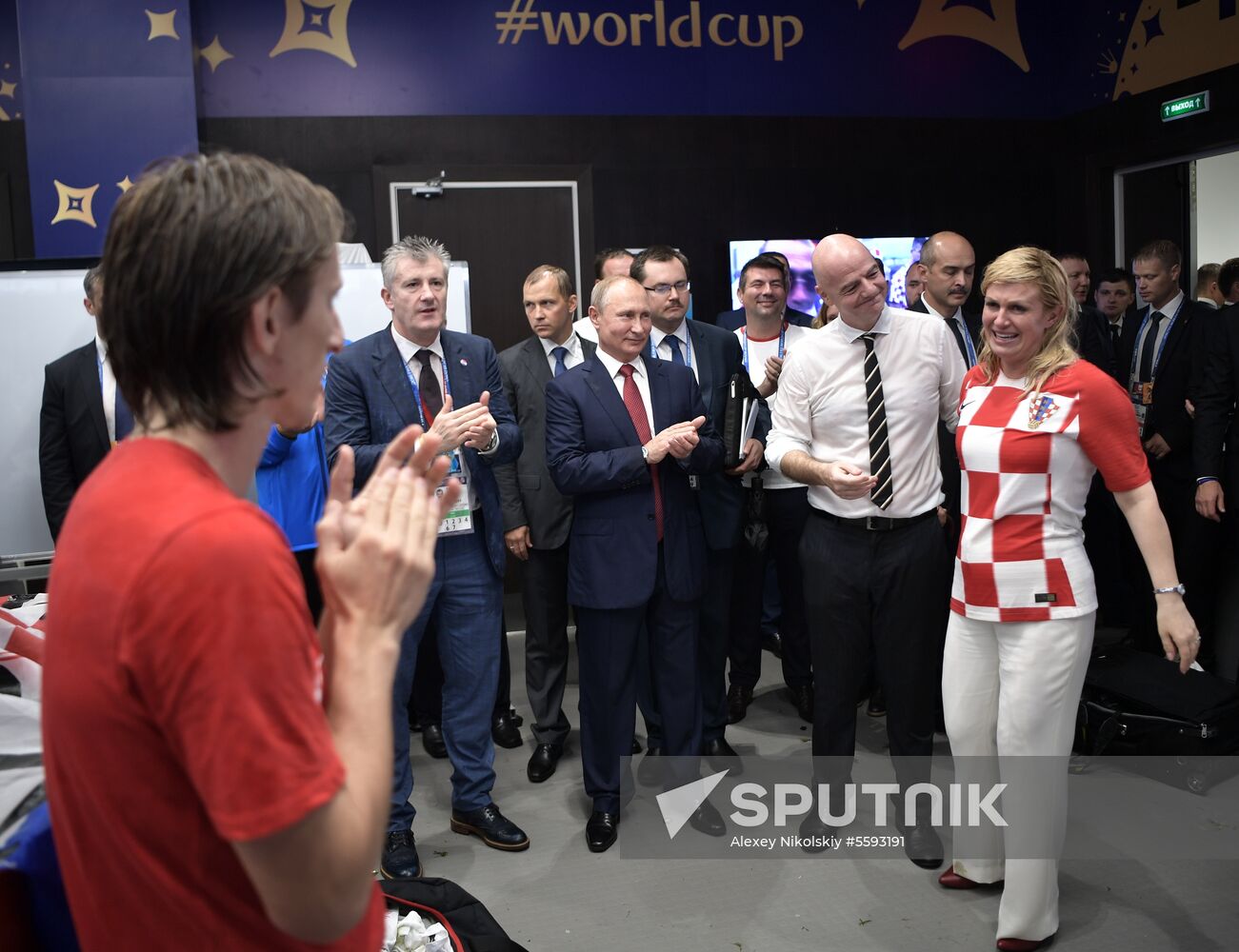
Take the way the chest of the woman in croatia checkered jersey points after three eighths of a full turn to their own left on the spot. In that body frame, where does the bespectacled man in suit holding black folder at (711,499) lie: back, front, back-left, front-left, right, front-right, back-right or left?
back-left

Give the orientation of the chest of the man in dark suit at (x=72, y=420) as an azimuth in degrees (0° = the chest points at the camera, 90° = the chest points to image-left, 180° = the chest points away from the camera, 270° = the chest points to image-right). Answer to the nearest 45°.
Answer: approximately 315°

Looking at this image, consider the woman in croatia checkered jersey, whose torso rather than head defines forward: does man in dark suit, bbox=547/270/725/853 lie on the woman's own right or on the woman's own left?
on the woman's own right
